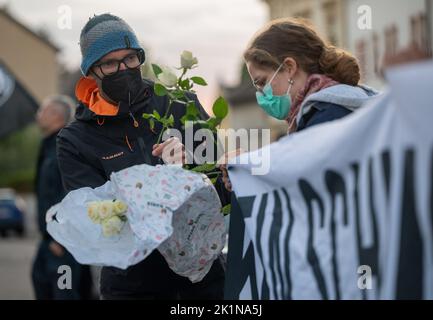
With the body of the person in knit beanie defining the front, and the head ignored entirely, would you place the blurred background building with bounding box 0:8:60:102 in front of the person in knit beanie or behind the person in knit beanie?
behind

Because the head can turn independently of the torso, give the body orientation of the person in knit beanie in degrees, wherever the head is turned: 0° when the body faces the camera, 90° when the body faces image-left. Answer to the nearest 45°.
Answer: approximately 315°

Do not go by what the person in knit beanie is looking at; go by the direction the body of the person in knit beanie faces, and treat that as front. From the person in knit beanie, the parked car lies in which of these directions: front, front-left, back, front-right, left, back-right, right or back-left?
back-left
